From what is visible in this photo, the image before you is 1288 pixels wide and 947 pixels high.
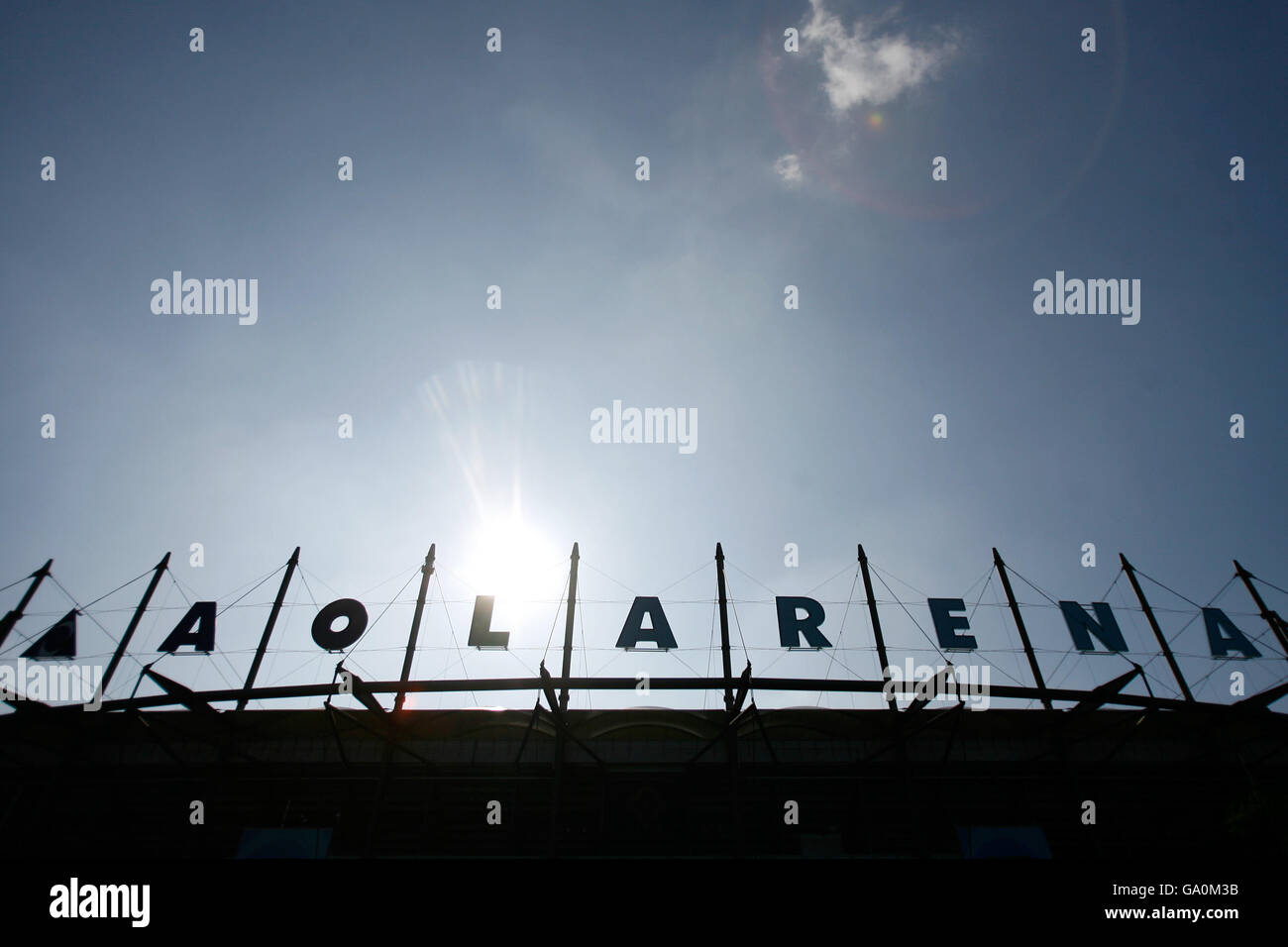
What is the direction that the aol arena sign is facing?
toward the camera
